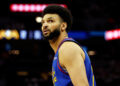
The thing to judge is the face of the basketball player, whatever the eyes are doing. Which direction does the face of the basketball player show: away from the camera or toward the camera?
toward the camera

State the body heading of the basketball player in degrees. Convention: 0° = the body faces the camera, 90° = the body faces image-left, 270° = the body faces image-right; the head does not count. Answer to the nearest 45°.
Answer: approximately 90°
